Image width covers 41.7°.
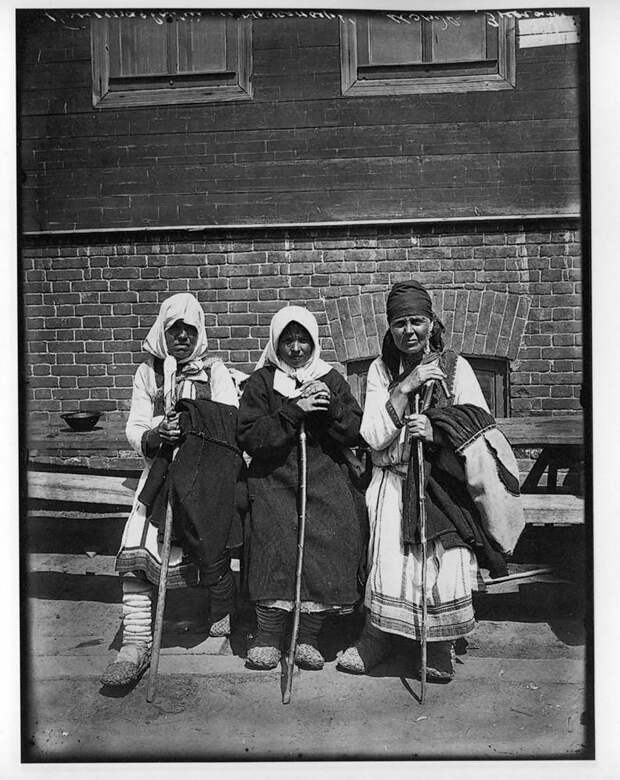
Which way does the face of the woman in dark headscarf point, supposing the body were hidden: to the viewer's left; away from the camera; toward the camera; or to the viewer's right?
toward the camera

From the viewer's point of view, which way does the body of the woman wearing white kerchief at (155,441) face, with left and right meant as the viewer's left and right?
facing the viewer

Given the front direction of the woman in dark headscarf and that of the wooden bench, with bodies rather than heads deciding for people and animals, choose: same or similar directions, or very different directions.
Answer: same or similar directions

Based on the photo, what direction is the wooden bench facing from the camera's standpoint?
toward the camera

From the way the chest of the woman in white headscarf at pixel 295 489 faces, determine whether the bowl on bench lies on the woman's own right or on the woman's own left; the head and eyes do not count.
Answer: on the woman's own right

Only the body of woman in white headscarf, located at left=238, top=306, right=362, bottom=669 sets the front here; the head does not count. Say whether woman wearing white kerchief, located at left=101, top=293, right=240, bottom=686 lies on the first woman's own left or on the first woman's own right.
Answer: on the first woman's own right

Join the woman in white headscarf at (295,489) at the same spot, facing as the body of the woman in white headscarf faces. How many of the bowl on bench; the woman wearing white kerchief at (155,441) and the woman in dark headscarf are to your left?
1

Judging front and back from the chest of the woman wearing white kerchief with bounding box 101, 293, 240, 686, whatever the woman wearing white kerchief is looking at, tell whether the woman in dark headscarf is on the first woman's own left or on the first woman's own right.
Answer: on the first woman's own left

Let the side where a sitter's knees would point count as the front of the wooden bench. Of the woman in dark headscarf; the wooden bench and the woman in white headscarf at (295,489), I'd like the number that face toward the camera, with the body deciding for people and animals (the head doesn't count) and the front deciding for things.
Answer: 3

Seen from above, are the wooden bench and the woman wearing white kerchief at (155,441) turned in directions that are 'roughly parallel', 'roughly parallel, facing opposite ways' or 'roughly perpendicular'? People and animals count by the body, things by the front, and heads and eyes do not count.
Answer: roughly parallel

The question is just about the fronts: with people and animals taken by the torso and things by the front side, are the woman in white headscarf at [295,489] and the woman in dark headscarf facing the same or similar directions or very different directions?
same or similar directions
